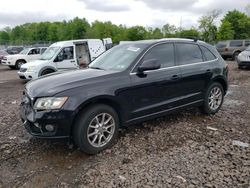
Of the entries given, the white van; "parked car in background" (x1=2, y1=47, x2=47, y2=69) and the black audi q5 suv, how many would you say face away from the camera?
0

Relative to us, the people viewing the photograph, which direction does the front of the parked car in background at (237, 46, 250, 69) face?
facing the viewer and to the left of the viewer

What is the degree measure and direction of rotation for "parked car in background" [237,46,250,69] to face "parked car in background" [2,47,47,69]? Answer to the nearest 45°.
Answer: approximately 45° to its right

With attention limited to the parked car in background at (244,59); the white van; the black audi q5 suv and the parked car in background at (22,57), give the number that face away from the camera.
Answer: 0

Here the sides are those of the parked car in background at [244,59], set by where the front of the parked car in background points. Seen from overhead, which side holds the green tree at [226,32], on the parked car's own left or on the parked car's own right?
on the parked car's own right

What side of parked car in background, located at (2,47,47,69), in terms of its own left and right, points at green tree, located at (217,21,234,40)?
back

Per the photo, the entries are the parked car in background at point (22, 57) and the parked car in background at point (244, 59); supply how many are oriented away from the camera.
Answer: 0

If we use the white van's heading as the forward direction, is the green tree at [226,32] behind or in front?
behind

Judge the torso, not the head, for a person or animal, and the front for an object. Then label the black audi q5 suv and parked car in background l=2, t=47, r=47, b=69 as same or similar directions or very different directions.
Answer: same or similar directions

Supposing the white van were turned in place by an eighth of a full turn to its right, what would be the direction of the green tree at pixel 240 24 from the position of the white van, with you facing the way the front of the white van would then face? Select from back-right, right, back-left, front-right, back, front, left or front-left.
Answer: back-right

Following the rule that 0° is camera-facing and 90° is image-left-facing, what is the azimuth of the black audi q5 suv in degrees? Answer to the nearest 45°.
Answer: approximately 45°

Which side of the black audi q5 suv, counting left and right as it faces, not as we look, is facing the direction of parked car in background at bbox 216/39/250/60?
back

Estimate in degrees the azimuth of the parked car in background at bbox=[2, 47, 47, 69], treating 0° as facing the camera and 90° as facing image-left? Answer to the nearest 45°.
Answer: approximately 45°

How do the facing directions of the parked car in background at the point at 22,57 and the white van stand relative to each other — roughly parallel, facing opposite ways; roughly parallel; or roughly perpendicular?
roughly parallel

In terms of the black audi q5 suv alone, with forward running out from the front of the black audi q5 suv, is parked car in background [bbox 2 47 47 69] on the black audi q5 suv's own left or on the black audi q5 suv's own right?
on the black audi q5 suv's own right
